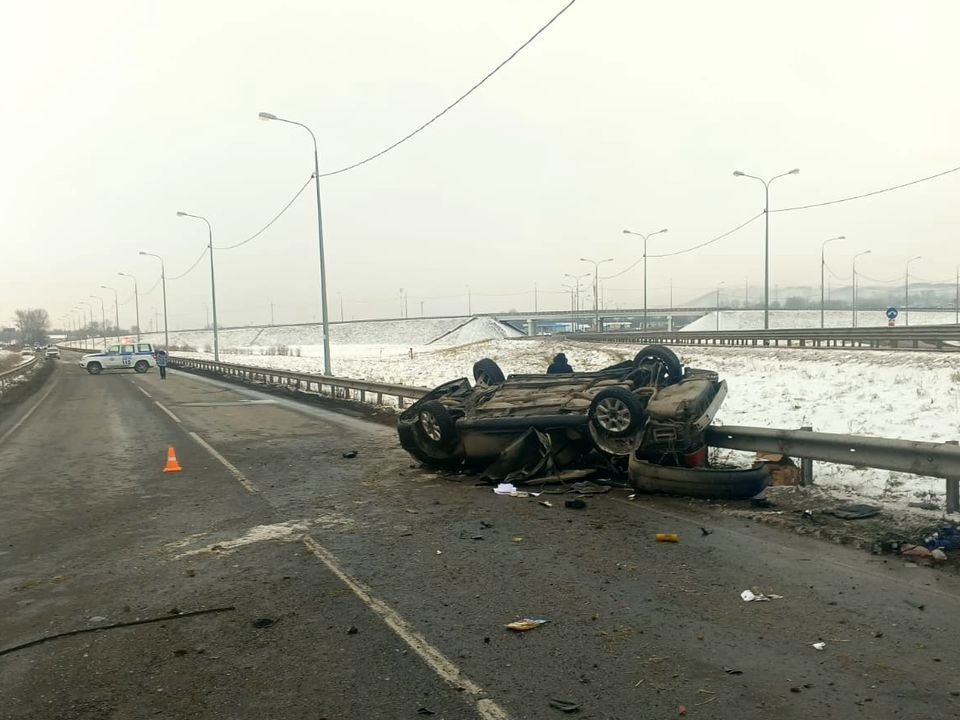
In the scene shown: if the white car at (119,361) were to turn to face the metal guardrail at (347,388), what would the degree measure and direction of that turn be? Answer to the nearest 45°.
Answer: approximately 90° to its left

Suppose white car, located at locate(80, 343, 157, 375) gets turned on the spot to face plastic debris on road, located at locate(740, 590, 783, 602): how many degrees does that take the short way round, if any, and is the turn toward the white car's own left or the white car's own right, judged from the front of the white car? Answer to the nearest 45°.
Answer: approximately 90° to the white car's own left

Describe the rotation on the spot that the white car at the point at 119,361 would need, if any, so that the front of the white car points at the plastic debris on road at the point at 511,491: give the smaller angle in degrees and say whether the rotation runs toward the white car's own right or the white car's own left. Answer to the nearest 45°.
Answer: approximately 90° to the white car's own left

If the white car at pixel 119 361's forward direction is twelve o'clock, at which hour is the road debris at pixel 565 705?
The road debris is roughly at 9 o'clock from the white car.

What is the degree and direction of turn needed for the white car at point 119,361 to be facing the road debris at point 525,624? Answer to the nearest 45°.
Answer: approximately 90° to its left

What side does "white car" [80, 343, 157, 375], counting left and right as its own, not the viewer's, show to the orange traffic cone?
left

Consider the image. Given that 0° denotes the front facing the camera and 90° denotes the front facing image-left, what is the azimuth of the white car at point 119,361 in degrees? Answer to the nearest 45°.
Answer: approximately 90°

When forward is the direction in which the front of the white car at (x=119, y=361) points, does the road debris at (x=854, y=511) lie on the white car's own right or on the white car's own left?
on the white car's own left
